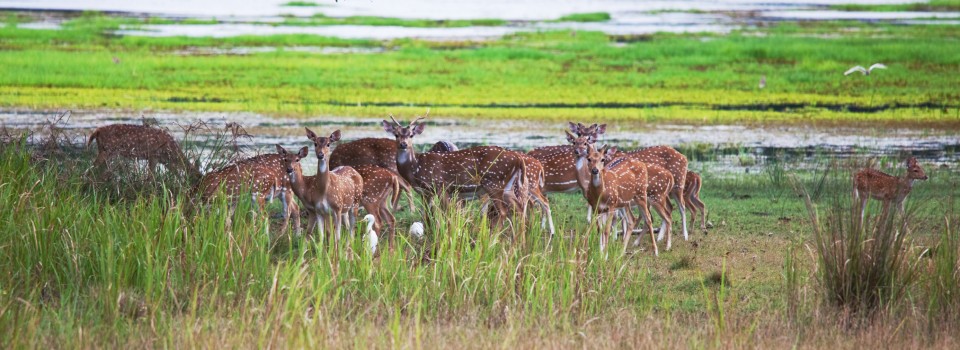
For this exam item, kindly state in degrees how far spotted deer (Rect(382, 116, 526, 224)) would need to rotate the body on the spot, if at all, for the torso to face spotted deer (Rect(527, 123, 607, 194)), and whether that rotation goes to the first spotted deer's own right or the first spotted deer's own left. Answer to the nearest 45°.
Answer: approximately 135° to the first spotted deer's own right

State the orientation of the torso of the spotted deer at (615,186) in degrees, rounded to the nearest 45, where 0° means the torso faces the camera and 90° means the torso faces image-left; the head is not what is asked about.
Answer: approximately 45°

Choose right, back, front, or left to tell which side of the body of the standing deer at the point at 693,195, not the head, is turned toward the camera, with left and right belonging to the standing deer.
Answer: left

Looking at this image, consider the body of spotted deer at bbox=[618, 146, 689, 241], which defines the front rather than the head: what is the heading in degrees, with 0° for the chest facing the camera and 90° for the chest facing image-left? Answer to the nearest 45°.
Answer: approximately 90°

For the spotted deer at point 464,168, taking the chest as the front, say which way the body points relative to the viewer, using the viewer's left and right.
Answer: facing to the left of the viewer

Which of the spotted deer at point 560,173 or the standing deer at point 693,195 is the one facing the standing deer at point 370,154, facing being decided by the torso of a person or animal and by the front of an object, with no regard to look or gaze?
the standing deer at point 693,195

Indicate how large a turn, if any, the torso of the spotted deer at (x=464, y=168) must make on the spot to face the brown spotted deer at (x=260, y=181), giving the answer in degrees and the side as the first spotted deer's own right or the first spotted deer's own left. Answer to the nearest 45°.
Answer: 0° — it already faces it

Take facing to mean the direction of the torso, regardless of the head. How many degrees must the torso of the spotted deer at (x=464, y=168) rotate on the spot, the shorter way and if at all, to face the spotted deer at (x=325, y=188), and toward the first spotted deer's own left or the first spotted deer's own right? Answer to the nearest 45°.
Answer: approximately 45° to the first spotted deer's own left

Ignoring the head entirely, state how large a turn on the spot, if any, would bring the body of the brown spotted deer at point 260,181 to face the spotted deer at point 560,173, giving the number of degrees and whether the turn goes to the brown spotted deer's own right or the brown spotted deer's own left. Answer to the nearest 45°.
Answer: approximately 180°

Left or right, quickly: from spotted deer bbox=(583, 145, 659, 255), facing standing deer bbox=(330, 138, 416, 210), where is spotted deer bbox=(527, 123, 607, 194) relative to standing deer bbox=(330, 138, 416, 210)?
right
